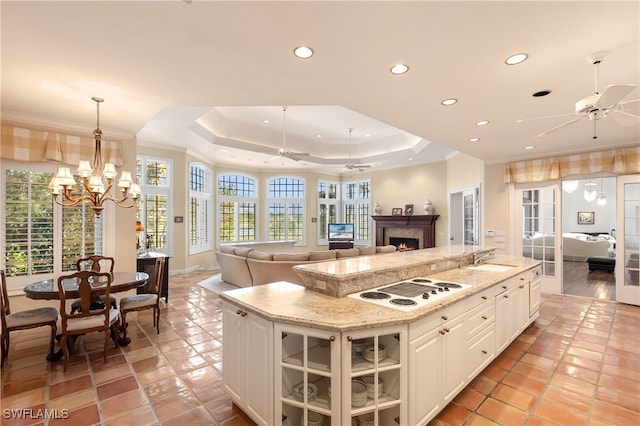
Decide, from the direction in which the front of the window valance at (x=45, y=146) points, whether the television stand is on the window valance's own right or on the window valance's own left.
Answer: on the window valance's own left

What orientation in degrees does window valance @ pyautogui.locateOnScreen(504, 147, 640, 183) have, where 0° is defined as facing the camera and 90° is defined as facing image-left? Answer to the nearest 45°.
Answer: approximately 45°

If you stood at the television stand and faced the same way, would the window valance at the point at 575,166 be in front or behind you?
in front

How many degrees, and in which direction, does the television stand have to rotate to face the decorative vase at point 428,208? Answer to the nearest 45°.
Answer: approximately 45° to its left

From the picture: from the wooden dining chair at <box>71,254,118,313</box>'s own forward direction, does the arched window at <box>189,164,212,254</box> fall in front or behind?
behind

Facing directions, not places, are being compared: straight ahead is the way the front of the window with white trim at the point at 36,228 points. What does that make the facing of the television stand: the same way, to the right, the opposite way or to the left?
to the right

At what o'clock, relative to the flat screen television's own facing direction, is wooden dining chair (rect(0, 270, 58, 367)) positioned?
The wooden dining chair is roughly at 1 o'clock from the flat screen television.

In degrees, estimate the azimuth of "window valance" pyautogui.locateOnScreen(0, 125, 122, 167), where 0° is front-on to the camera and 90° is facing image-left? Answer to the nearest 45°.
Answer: approximately 315°

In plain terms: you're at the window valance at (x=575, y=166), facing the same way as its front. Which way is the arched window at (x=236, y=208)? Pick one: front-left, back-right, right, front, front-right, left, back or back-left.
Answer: front-right

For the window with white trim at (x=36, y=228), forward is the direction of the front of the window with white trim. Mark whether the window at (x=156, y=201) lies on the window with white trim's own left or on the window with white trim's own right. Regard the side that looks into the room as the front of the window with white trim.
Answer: on the window with white trim's own left

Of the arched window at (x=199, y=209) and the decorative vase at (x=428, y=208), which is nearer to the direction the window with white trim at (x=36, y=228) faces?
the decorative vase

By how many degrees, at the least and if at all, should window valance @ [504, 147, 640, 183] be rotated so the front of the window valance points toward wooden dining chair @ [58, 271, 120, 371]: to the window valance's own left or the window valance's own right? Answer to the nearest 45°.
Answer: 0° — it already faces it

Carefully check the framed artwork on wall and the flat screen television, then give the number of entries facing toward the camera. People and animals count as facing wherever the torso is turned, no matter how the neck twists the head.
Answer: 2

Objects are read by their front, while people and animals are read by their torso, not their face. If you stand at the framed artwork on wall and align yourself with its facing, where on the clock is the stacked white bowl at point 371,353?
The stacked white bowl is roughly at 12 o'clock from the framed artwork on wall.

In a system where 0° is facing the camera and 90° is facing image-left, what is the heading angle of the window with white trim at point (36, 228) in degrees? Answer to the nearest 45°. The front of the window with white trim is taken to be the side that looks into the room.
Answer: approximately 315°
